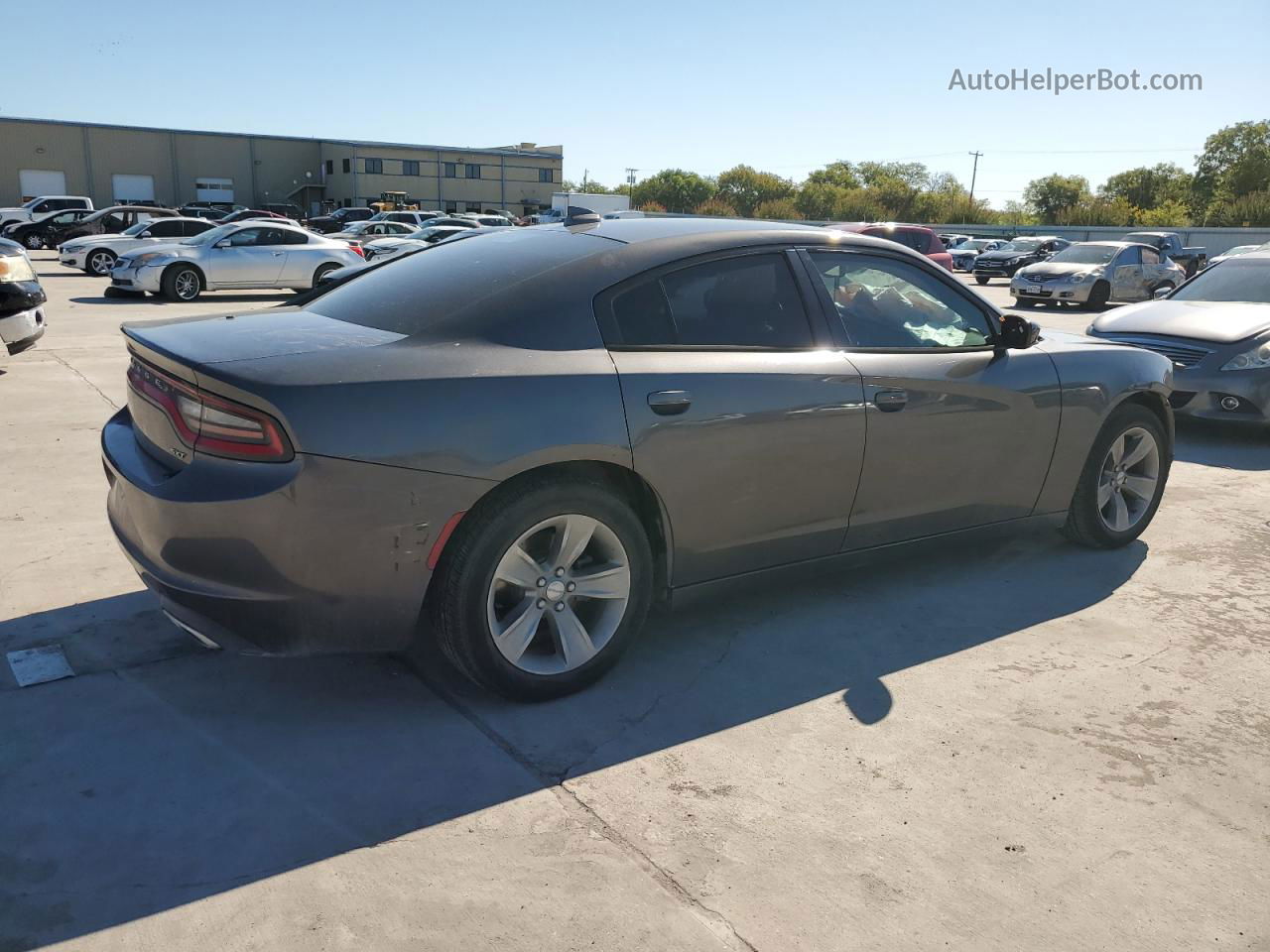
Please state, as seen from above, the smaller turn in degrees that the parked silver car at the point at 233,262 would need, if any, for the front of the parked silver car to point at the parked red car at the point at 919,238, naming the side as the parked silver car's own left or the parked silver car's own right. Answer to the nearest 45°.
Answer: approximately 180°

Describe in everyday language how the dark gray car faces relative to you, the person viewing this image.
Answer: facing away from the viewer and to the right of the viewer

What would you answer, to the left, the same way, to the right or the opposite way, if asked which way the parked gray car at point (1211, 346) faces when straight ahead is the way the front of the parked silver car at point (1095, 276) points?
the same way

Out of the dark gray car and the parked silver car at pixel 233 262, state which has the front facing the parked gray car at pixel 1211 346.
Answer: the dark gray car

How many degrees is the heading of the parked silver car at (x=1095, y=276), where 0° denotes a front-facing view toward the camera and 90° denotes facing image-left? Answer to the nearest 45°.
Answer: approximately 45°

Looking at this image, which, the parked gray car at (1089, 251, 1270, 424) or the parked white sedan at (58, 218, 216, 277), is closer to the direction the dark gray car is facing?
the parked gray car

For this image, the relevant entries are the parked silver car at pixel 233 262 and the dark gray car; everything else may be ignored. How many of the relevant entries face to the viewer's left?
1

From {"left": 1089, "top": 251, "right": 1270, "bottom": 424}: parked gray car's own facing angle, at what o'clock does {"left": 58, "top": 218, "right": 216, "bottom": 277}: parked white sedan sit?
The parked white sedan is roughly at 2 o'clock from the parked gray car.

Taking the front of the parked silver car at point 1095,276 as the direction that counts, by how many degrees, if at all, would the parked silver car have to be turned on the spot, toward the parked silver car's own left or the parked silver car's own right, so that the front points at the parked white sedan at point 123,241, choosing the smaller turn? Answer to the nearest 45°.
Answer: approximately 45° to the parked silver car's own right

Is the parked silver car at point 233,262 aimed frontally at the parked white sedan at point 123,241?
no

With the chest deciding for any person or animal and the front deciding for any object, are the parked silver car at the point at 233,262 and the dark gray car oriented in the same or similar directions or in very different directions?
very different directions

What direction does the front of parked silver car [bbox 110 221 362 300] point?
to the viewer's left

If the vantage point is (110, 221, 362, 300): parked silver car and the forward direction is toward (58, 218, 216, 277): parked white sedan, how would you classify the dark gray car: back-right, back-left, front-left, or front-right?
back-left

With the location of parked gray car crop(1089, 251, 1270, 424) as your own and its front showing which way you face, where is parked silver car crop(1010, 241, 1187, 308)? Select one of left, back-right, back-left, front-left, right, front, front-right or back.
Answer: back-right

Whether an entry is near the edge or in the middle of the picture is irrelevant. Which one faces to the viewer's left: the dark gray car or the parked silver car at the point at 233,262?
the parked silver car

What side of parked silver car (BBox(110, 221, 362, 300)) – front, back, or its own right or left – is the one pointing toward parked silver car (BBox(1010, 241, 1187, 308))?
back

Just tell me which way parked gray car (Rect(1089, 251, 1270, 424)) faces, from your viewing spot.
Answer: facing the viewer and to the left of the viewer

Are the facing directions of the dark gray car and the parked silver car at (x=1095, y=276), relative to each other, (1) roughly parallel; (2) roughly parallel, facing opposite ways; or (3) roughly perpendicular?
roughly parallel, facing opposite ways
